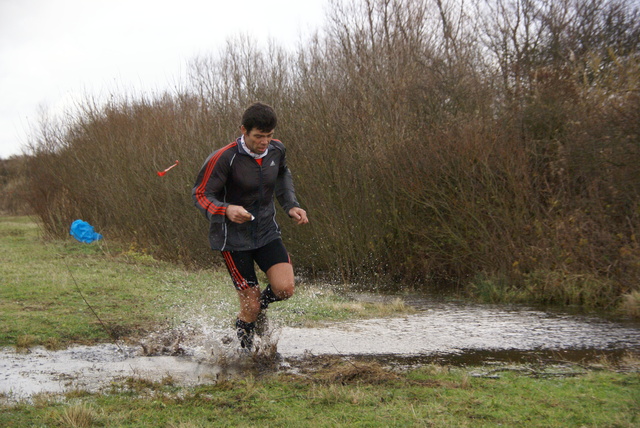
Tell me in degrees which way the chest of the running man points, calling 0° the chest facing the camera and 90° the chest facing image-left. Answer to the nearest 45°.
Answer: approximately 315°

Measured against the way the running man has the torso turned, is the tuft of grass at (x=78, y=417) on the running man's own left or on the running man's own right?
on the running man's own right

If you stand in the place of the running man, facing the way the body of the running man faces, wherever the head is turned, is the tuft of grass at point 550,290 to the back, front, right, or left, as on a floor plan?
left

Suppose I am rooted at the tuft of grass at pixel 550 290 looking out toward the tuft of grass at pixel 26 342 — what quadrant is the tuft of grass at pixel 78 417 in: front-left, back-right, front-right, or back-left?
front-left

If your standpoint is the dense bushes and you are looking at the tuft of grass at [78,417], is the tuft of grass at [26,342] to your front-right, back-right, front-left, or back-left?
front-right

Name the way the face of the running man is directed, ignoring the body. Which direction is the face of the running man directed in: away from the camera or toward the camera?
toward the camera

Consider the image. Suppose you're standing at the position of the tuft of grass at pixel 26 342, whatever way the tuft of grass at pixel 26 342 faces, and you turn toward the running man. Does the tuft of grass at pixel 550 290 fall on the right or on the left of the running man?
left

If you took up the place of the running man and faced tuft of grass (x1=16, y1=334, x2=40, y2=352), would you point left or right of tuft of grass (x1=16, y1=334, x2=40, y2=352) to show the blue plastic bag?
right
